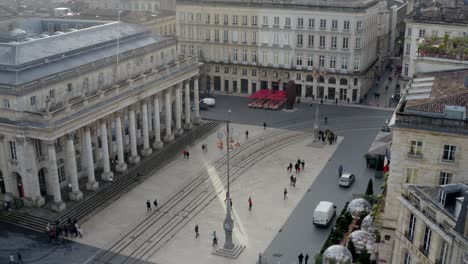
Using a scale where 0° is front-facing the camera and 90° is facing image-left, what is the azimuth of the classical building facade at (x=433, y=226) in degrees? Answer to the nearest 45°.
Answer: approximately 45°
